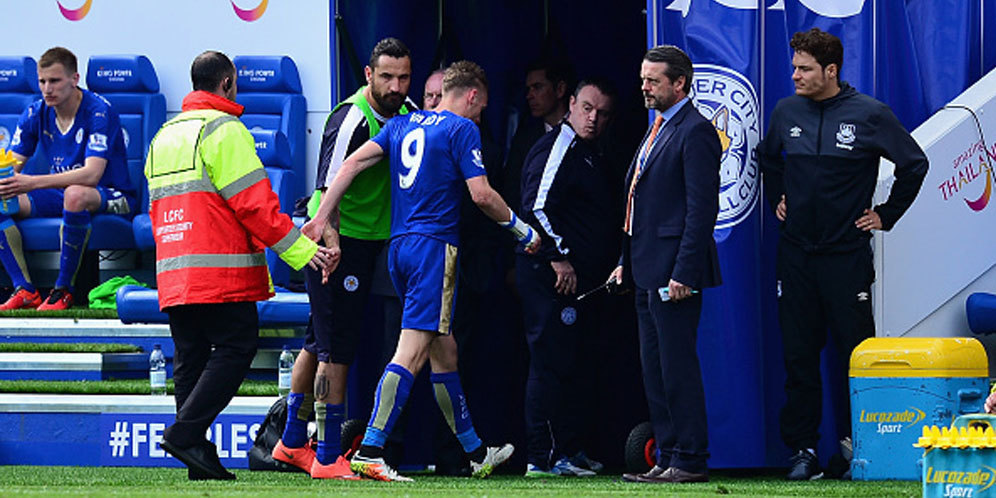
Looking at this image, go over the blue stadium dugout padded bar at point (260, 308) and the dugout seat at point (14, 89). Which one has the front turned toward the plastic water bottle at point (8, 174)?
the dugout seat

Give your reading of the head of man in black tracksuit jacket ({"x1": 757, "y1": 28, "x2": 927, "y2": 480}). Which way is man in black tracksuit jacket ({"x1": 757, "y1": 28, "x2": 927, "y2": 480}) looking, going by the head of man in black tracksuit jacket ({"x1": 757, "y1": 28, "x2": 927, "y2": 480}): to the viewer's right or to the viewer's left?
to the viewer's left

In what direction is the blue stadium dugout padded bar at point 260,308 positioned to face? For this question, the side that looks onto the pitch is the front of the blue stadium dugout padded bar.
toward the camera

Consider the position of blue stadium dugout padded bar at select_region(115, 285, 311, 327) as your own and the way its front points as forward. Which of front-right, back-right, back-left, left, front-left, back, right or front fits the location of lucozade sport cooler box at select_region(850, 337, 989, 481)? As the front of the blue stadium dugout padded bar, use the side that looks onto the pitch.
front-left

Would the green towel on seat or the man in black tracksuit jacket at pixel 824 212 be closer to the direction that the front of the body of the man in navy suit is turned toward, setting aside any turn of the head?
the green towel on seat

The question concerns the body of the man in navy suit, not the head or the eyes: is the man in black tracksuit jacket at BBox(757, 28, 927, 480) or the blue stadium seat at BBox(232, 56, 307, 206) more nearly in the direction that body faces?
the blue stadium seat

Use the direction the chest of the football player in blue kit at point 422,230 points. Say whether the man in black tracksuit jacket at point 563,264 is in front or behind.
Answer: in front

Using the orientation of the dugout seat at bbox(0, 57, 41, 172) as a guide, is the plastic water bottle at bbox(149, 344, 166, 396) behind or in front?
in front

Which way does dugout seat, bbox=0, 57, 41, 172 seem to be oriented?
toward the camera

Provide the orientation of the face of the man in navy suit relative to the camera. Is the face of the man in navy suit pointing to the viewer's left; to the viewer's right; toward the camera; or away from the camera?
to the viewer's left

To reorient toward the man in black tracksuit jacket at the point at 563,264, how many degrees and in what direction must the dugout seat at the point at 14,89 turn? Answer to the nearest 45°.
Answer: approximately 45° to its left

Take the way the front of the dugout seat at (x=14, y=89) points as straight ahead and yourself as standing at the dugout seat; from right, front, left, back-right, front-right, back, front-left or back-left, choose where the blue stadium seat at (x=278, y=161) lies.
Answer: front-left
